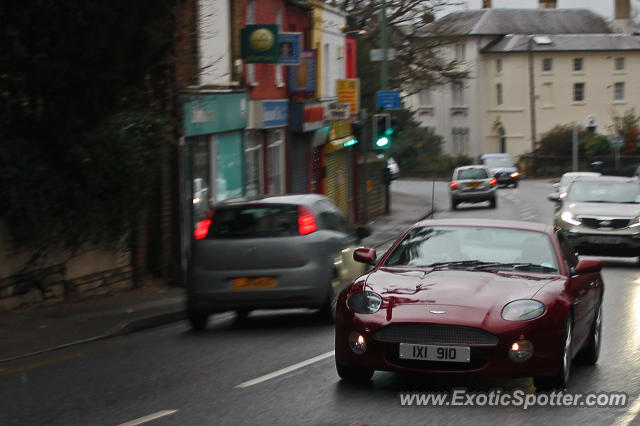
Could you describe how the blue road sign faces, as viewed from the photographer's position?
facing the viewer

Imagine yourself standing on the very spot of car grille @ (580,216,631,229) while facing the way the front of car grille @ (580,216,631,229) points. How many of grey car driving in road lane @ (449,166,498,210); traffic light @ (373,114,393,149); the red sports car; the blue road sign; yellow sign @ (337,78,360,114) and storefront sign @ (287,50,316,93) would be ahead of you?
1

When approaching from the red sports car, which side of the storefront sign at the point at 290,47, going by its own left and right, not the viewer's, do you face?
front

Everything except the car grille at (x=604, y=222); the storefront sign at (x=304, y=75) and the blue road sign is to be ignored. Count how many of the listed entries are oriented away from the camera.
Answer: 0

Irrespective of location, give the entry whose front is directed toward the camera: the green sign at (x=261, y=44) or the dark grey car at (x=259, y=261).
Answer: the green sign

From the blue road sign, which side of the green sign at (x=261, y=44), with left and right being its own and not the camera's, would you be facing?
back

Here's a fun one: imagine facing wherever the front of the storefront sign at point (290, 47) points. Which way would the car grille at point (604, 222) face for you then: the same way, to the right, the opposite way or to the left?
the same way

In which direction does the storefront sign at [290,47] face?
toward the camera

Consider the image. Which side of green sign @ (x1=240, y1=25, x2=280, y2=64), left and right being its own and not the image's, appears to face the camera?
front

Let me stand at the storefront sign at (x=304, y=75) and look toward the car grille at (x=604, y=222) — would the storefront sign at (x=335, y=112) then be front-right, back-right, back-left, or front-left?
back-left

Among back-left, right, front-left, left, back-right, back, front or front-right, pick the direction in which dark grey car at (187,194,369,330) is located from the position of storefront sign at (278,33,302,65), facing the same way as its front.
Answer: front

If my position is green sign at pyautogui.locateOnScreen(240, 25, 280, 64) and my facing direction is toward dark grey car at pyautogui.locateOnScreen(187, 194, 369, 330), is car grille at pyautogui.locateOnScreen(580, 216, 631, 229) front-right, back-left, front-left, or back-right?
front-left
